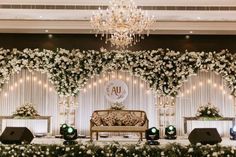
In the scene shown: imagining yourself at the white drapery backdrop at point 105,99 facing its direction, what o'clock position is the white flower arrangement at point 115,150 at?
The white flower arrangement is roughly at 12 o'clock from the white drapery backdrop.

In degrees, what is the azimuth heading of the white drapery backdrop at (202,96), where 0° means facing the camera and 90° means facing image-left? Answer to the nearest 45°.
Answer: approximately 0°

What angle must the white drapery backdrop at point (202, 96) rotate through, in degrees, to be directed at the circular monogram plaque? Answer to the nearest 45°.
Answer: approximately 90° to its right

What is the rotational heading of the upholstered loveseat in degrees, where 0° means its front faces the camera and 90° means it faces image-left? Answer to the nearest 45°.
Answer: approximately 0°

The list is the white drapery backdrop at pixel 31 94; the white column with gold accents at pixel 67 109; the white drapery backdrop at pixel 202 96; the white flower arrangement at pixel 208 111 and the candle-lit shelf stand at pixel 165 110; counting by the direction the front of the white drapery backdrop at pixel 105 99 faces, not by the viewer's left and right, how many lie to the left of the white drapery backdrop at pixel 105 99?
3

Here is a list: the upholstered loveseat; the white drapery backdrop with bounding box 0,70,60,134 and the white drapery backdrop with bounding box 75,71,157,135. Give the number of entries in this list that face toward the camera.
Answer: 3

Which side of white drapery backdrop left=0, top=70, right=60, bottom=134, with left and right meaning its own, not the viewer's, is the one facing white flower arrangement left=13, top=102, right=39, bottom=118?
front
